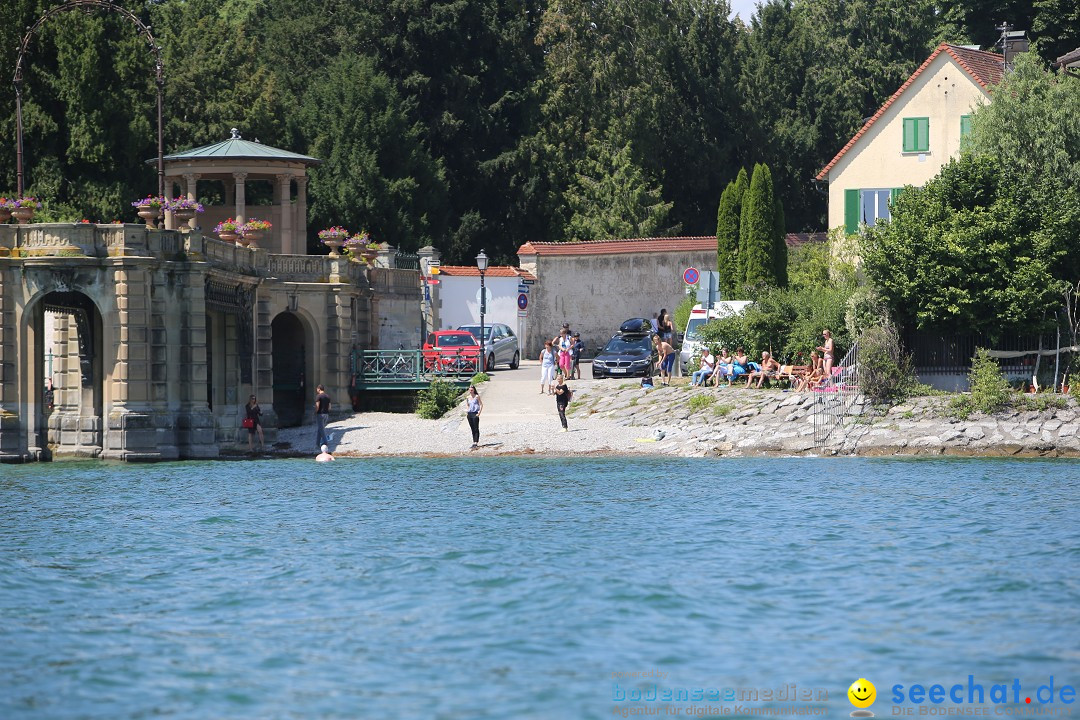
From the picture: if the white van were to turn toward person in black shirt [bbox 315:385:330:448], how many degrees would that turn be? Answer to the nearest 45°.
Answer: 0° — it already faces them

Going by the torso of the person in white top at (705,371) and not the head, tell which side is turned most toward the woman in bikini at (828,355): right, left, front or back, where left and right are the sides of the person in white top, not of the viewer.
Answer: left

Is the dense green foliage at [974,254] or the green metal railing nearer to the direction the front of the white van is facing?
the green metal railing

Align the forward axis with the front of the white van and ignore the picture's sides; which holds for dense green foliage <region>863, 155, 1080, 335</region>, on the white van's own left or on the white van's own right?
on the white van's own left

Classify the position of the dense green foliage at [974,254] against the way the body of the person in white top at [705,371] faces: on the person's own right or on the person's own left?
on the person's own left

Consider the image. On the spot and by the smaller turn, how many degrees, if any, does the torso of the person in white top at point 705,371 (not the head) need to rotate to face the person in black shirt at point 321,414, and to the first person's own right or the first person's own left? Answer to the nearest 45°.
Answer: approximately 45° to the first person's own right

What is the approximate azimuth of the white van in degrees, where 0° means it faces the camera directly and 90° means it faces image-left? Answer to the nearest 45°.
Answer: approximately 45°

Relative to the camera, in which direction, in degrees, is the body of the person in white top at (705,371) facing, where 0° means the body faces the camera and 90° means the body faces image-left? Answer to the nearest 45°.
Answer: approximately 45°
